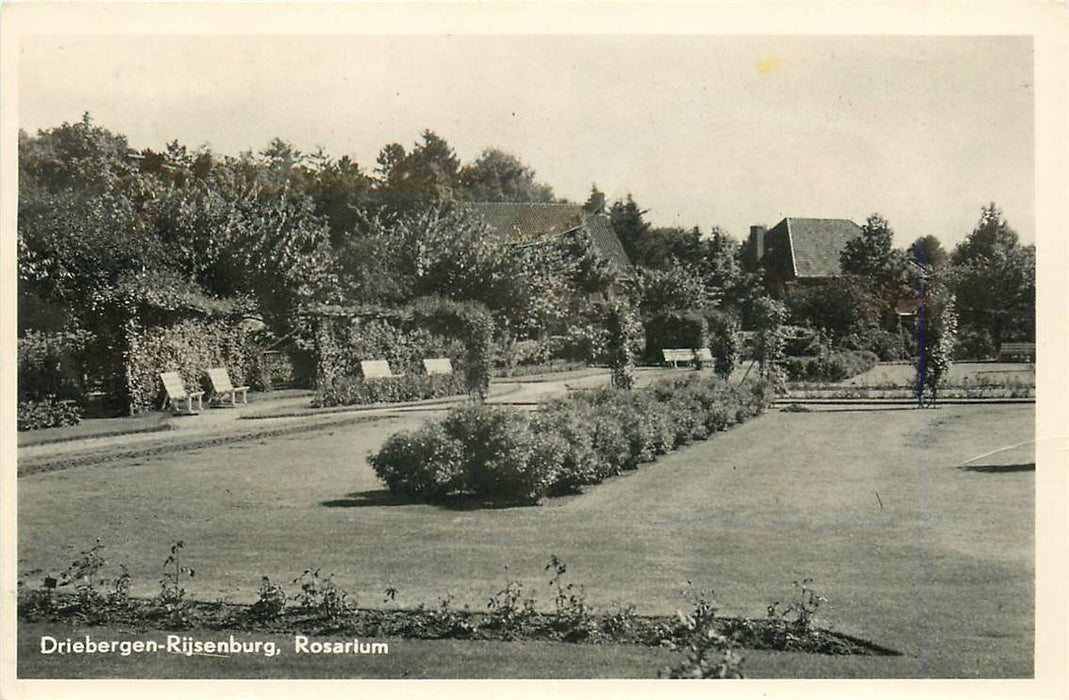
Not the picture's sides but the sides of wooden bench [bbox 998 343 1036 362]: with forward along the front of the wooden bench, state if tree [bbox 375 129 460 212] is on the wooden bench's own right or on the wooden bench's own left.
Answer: on the wooden bench's own right

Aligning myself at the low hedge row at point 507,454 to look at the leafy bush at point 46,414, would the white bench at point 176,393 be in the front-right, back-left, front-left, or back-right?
front-right

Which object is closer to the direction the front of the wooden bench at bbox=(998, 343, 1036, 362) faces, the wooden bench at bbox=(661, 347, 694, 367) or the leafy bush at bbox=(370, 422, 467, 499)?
the leafy bush

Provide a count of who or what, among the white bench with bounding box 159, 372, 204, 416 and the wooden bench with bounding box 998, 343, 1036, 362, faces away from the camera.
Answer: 0

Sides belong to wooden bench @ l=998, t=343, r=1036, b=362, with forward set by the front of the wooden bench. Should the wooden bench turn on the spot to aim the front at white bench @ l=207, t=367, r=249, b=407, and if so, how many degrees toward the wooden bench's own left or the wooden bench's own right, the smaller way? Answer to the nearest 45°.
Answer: approximately 90° to the wooden bench's own right

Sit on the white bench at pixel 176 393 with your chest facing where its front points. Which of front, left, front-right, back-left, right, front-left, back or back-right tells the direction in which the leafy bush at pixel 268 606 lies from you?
front-right

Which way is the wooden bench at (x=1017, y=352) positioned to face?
toward the camera

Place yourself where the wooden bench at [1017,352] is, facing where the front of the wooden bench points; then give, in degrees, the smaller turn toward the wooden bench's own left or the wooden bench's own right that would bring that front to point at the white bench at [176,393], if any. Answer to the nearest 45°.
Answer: approximately 90° to the wooden bench's own right

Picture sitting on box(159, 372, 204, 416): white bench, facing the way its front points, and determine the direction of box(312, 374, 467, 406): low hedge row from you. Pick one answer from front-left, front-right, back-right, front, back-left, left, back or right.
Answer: front-left

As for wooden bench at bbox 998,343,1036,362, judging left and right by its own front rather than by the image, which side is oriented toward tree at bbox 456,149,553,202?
right

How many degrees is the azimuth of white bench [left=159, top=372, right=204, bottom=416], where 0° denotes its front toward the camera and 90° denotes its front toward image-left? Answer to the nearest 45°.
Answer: approximately 315°

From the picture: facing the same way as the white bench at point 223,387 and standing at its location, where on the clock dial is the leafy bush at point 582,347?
The leafy bush is roughly at 11 o'clock from the white bench.

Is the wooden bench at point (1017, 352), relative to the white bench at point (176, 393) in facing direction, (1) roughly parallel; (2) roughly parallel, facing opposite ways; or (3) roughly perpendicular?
roughly perpendicular

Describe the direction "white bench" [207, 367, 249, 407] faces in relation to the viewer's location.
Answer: facing the viewer and to the right of the viewer

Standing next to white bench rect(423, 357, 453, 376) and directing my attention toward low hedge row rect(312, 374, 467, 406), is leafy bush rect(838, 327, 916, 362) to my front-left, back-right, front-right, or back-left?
back-left

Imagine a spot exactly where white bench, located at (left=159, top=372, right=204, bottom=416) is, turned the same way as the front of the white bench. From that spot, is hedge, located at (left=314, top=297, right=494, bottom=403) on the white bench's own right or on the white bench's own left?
on the white bench's own left
